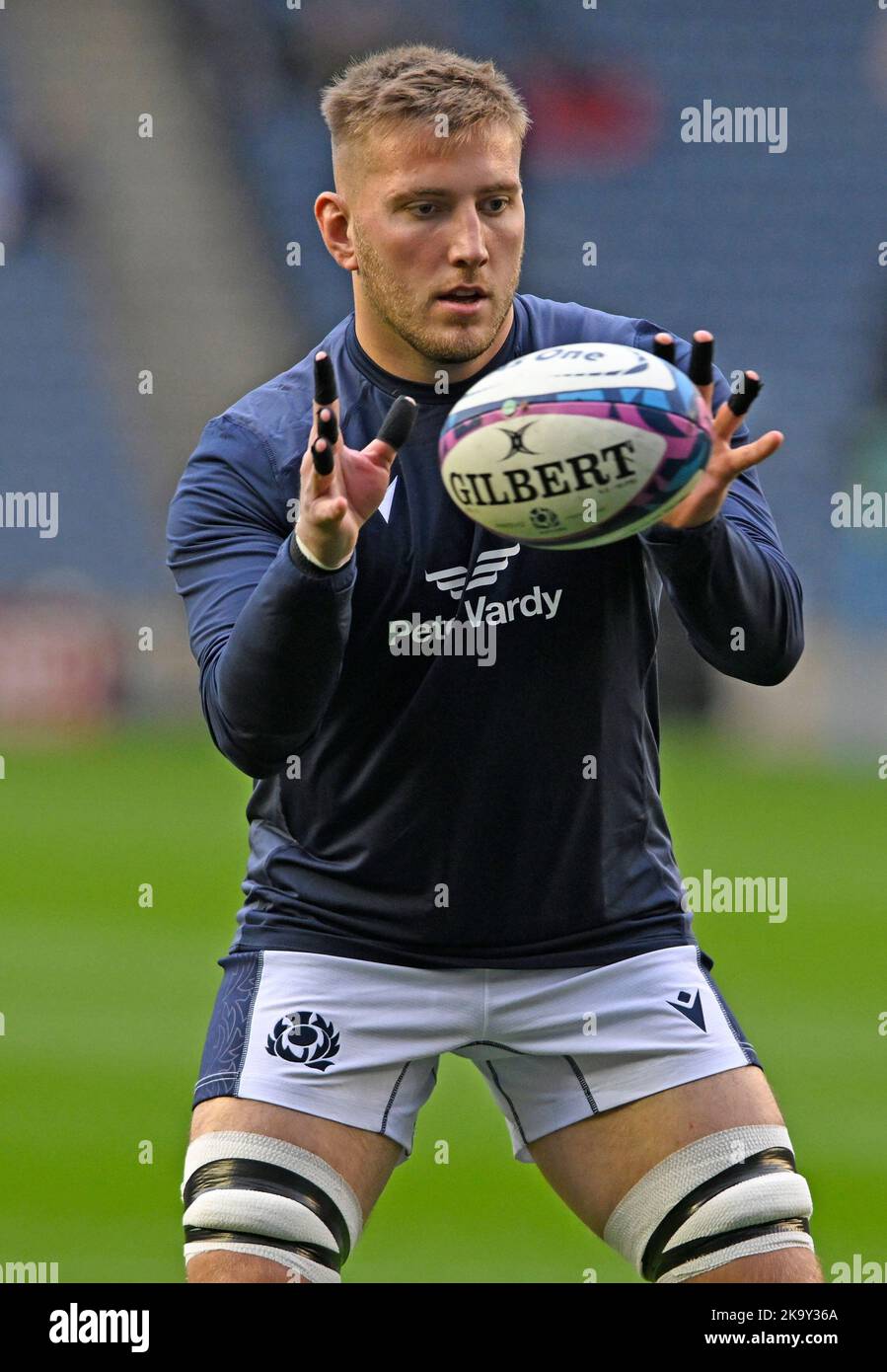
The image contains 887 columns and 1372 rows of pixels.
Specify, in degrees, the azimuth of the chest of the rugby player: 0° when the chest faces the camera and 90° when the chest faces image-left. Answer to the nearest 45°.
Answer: approximately 0°
